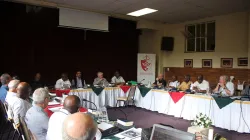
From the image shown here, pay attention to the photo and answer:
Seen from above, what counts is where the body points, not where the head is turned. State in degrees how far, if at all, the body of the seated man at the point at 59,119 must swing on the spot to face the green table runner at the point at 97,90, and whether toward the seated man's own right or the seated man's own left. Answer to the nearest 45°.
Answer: approximately 45° to the seated man's own left

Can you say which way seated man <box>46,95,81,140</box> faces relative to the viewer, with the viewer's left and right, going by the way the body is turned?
facing away from the viewer and to the right of the viewer

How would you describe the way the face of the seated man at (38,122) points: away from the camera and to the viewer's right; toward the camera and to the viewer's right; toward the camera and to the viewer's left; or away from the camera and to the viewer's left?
away from the camera and to the viewer's right

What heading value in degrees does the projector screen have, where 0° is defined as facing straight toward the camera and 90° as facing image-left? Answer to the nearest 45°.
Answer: approximately 315°

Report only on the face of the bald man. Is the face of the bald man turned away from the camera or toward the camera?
away from the camera

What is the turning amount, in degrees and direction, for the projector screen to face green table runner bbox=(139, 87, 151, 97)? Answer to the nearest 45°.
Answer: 0° — it already faces it
